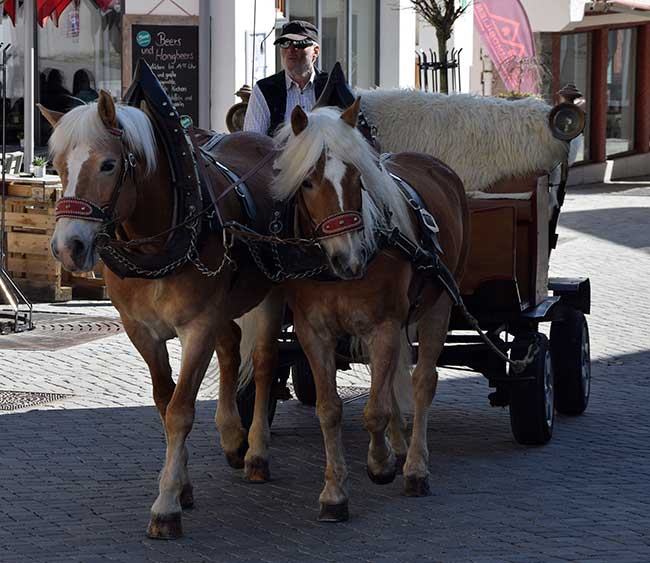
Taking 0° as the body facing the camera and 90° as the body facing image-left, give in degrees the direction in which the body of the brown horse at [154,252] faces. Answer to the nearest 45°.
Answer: approximately 45°

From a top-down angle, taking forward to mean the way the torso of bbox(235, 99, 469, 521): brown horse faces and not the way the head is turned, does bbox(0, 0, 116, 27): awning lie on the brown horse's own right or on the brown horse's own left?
on the brown horse's own right

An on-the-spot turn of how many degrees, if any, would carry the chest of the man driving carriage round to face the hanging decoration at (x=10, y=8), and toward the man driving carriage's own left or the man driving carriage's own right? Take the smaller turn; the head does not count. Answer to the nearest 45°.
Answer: approximately 135° to the man driving carriage's own right

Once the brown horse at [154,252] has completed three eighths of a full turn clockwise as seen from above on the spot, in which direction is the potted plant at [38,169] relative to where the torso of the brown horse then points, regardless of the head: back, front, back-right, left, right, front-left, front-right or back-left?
front

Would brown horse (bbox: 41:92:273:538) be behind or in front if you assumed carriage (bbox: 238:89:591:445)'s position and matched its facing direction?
in front

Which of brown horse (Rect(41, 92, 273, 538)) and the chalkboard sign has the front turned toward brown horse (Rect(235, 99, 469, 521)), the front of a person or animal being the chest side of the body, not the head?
the chalkboard sign

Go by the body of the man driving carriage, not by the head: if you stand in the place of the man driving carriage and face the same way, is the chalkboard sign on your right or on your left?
on your right

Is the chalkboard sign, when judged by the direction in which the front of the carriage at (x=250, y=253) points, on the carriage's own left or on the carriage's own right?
on the carriage's own right
